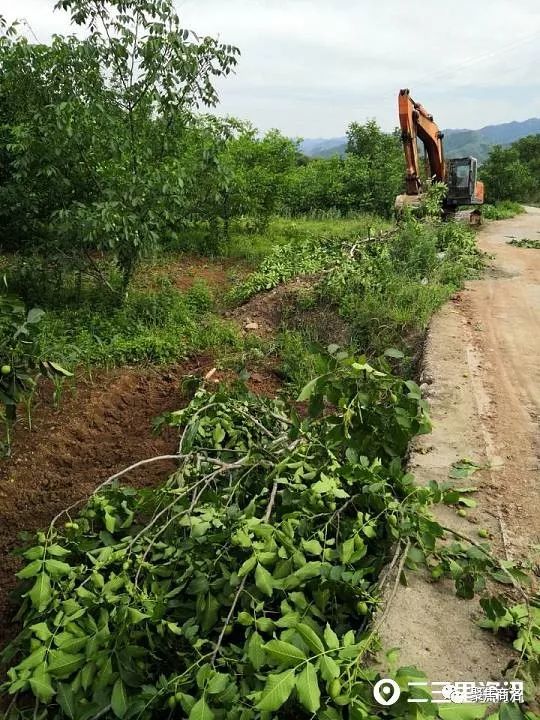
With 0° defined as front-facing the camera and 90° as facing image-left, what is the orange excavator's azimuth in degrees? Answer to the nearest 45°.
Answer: approximately 45°

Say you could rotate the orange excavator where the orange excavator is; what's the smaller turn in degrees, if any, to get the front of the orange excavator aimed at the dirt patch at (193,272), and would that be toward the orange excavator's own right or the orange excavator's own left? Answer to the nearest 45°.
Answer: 0° — it already faces it

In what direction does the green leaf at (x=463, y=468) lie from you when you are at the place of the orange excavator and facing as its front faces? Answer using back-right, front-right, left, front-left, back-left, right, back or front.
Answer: front-left
